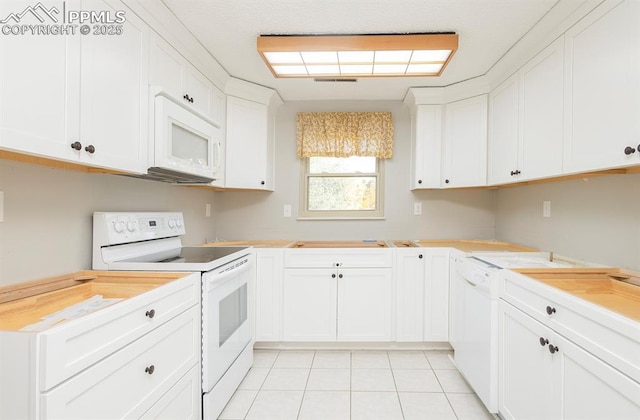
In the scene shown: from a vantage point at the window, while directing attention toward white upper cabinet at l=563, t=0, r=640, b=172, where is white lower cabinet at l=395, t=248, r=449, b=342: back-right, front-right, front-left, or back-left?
front-left

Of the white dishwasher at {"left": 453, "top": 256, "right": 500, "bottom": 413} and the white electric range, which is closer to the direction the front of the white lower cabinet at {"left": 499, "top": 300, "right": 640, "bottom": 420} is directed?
the white electric range

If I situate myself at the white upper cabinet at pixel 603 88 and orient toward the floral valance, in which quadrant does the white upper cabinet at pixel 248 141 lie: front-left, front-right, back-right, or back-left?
front-left

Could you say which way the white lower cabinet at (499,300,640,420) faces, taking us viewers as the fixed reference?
facing the viewer and to the left of the viewer

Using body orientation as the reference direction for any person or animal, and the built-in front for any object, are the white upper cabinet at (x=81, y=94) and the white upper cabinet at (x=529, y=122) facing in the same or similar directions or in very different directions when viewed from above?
very different directions

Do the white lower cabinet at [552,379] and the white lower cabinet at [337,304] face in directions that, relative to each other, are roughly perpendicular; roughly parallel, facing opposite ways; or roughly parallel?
roughly perpendicular

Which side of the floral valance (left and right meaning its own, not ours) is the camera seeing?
front

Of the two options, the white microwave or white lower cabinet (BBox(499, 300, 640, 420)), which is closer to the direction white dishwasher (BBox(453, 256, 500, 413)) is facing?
the white microwave

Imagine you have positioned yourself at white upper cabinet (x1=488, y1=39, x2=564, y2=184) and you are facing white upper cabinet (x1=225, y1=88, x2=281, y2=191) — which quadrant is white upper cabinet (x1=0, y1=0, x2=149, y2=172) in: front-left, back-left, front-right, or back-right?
front-left

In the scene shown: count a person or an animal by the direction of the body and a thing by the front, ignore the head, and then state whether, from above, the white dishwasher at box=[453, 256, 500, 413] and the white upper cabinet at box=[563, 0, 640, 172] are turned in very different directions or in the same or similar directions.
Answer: same or similar directions

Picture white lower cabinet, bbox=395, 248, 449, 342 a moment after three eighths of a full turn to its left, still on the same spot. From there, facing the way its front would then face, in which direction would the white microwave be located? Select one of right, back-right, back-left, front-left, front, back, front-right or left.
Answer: back

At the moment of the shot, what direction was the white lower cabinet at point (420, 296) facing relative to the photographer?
facing the viewer

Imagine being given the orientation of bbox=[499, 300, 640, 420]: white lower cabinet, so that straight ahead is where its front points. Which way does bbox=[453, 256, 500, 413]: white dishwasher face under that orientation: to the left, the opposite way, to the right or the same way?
the same way

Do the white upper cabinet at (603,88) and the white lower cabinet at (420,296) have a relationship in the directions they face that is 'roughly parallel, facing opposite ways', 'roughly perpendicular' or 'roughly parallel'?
roughly perpendicular

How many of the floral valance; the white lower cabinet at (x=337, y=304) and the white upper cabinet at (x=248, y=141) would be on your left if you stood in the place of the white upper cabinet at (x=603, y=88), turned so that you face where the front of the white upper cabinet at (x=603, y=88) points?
0

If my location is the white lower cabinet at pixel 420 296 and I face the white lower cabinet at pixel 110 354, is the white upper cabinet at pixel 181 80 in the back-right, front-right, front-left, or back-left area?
front-right

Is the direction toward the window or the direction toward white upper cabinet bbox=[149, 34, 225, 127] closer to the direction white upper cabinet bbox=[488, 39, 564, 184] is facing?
the white upper cabinet

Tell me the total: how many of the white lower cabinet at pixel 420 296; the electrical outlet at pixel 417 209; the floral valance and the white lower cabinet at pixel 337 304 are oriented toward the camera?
4

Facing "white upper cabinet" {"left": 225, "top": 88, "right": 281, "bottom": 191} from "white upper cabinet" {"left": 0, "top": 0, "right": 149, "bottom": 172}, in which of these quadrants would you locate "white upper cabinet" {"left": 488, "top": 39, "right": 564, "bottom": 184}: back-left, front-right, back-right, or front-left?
front-right

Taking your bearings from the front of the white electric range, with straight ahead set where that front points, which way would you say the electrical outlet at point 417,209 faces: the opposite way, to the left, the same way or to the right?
to the right

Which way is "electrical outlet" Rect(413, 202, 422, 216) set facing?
toward the camera
